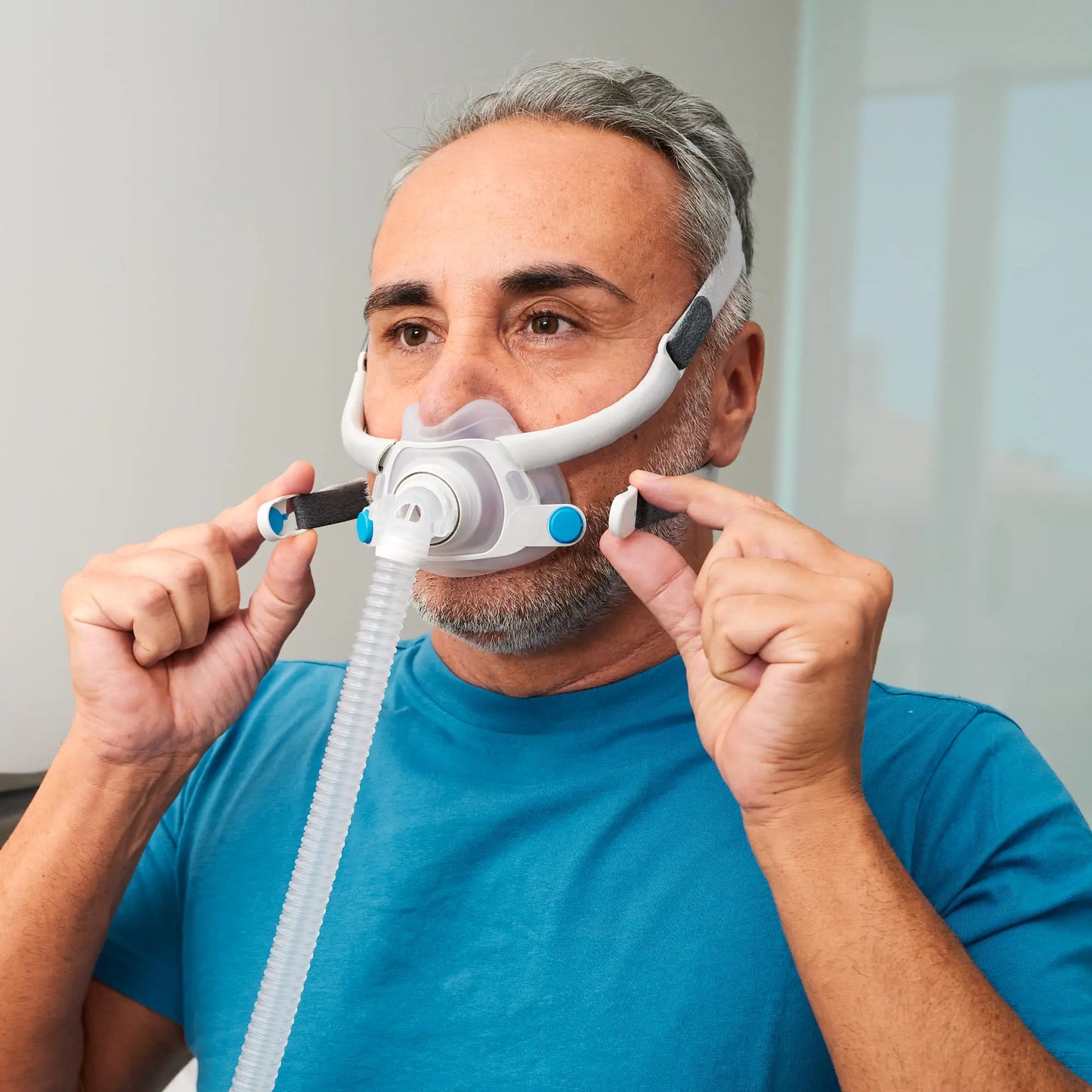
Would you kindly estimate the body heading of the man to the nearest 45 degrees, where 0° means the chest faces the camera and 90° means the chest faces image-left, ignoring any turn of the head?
approximately 45°
